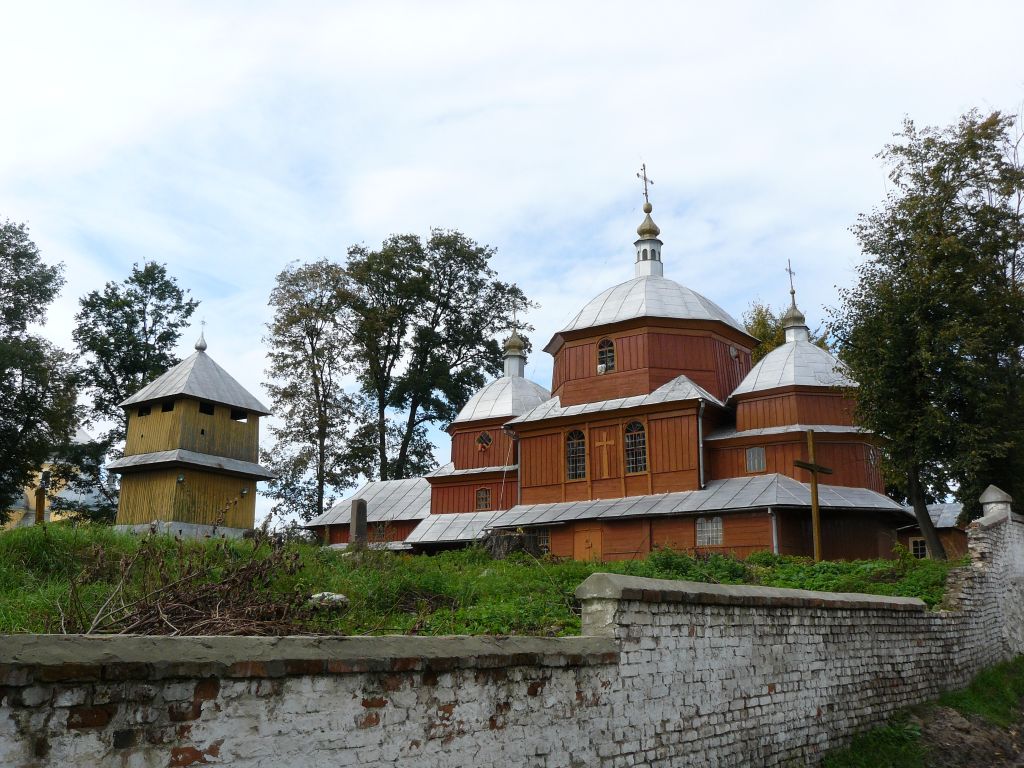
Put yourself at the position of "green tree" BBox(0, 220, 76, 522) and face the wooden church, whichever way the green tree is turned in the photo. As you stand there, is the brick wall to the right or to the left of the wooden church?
right

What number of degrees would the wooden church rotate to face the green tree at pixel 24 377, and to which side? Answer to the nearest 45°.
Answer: approximately 45° to its left

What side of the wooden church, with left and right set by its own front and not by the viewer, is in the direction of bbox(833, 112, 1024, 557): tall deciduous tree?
back

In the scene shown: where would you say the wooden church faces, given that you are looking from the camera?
facing away from the viewer and to the left of the viewer

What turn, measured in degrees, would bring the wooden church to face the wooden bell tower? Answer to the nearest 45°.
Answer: approximately 45° to its left

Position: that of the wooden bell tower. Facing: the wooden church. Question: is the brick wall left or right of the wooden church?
right

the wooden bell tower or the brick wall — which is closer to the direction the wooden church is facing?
the wooden bell tower

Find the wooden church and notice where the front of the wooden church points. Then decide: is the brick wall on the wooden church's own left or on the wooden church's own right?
on the wooden church's own left
